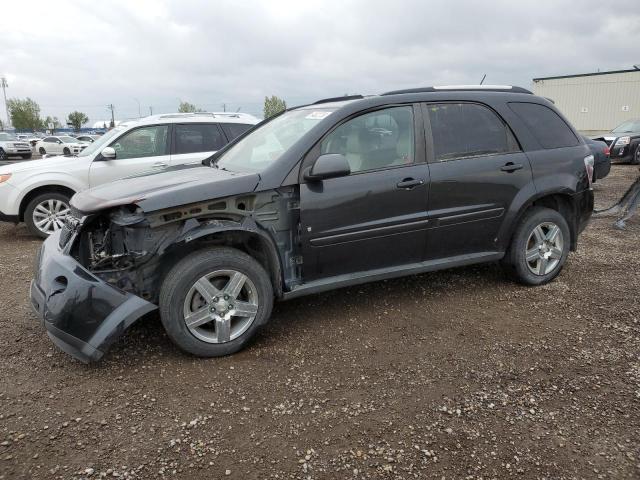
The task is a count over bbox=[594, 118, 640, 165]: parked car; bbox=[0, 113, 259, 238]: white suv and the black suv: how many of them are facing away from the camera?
0

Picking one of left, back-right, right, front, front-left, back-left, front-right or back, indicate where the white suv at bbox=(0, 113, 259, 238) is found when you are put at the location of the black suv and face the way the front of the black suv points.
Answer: right

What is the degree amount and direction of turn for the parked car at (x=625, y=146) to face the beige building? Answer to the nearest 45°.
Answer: approximately 135° to its right

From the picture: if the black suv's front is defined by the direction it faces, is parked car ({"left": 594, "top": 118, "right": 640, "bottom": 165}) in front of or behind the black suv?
behind

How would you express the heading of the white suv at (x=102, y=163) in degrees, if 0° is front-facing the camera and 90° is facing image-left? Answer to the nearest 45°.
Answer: approximately 90°

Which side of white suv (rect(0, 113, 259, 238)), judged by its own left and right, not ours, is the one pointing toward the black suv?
left

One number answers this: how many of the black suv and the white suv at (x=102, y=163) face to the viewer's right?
0

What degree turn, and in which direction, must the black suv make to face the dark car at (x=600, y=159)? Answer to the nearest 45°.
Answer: approximately 180°

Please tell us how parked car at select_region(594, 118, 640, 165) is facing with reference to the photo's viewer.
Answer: facing the viewer and to the left of the viewer

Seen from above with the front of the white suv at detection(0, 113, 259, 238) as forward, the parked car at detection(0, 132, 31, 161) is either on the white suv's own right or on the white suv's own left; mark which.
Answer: on the white suv's own right

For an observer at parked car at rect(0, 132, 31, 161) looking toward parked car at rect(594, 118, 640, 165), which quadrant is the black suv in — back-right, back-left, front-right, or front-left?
front-right
